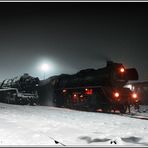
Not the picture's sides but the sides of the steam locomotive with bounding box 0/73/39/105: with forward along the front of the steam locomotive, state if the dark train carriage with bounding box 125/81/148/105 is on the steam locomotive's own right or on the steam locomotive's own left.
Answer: on the steam locomotive's own left

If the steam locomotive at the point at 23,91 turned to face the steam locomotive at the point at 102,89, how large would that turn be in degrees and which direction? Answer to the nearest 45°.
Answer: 0° — it already faces it

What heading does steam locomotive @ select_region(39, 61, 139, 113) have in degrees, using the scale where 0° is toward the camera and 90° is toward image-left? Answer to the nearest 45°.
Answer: approximately 315°

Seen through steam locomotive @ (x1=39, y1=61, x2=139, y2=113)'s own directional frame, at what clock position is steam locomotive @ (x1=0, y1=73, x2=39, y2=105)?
steam locomotive @ (x1=0, y1=73, x2=39, y2=105) is roughly at 6 o'clock from steam locomotive @ (x1=39, y1=61, x2=139, y2=113).

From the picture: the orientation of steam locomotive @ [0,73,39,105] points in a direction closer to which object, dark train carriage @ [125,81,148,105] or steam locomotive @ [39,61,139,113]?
the steam locomotive

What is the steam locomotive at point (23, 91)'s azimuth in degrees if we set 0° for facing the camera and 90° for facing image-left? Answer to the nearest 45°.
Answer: approximately 315°
